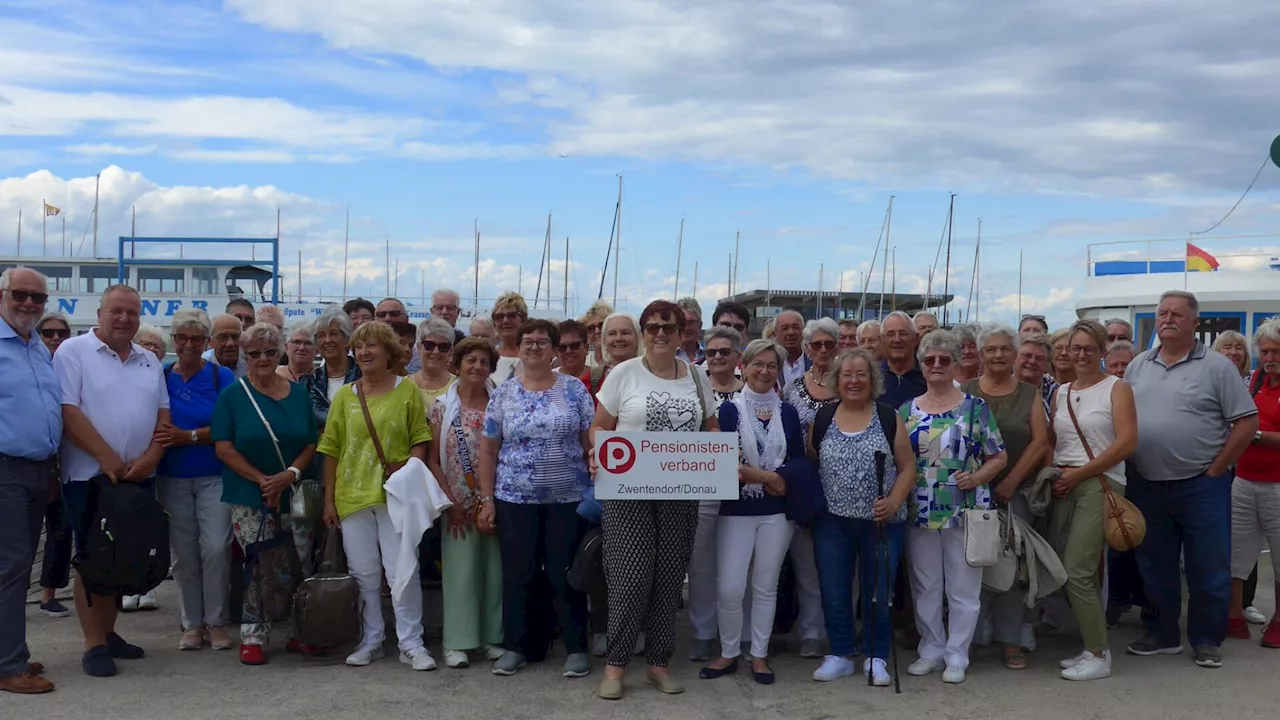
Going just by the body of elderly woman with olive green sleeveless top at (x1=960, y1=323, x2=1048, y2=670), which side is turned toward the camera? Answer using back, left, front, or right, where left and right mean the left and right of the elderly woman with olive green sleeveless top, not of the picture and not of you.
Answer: front

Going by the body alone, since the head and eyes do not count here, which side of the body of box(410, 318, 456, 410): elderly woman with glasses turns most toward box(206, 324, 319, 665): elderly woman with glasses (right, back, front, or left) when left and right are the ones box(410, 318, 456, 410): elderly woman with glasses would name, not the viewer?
right

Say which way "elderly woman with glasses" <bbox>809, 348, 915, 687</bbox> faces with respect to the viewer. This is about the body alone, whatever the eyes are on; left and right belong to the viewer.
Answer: facing the viewer

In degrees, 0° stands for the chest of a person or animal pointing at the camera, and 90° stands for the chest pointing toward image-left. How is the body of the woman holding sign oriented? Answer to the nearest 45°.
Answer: approximately 0°

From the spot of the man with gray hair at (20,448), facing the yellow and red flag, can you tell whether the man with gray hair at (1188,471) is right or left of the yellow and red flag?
right

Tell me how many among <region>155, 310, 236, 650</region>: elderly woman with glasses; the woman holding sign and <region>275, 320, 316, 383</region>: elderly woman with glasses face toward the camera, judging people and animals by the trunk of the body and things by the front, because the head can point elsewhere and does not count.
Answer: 3

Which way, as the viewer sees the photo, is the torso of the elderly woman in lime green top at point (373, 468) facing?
toward the camera

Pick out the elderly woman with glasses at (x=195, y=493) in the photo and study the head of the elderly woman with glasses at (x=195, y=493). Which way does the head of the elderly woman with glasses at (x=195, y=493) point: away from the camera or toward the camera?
toward the camera

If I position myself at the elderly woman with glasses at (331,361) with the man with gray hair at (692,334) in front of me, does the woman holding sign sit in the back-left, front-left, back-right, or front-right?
front-right

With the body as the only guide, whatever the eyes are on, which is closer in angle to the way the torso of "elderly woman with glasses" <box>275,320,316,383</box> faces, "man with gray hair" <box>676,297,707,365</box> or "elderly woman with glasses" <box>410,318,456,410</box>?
the elderly woman with glasses

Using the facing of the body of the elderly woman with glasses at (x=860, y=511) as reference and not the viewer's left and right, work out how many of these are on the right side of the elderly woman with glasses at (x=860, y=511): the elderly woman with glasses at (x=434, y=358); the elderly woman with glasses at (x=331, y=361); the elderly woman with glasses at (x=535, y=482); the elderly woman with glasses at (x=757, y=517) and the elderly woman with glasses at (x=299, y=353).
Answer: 5

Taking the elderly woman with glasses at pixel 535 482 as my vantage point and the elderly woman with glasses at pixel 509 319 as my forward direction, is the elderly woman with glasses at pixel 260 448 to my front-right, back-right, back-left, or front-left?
front-left

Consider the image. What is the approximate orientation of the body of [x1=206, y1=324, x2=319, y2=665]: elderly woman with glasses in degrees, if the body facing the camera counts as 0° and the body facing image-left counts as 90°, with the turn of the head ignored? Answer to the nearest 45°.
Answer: approximately 0°

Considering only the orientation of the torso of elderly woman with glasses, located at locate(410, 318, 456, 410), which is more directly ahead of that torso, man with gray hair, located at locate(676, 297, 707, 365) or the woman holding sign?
the woman holding sign

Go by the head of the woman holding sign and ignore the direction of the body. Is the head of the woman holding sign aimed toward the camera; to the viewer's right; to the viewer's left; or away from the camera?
toward the camera

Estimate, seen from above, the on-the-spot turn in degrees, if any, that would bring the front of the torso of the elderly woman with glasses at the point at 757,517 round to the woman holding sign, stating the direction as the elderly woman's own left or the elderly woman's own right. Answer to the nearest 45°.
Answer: approximately 45° to the elderly woman's own right
